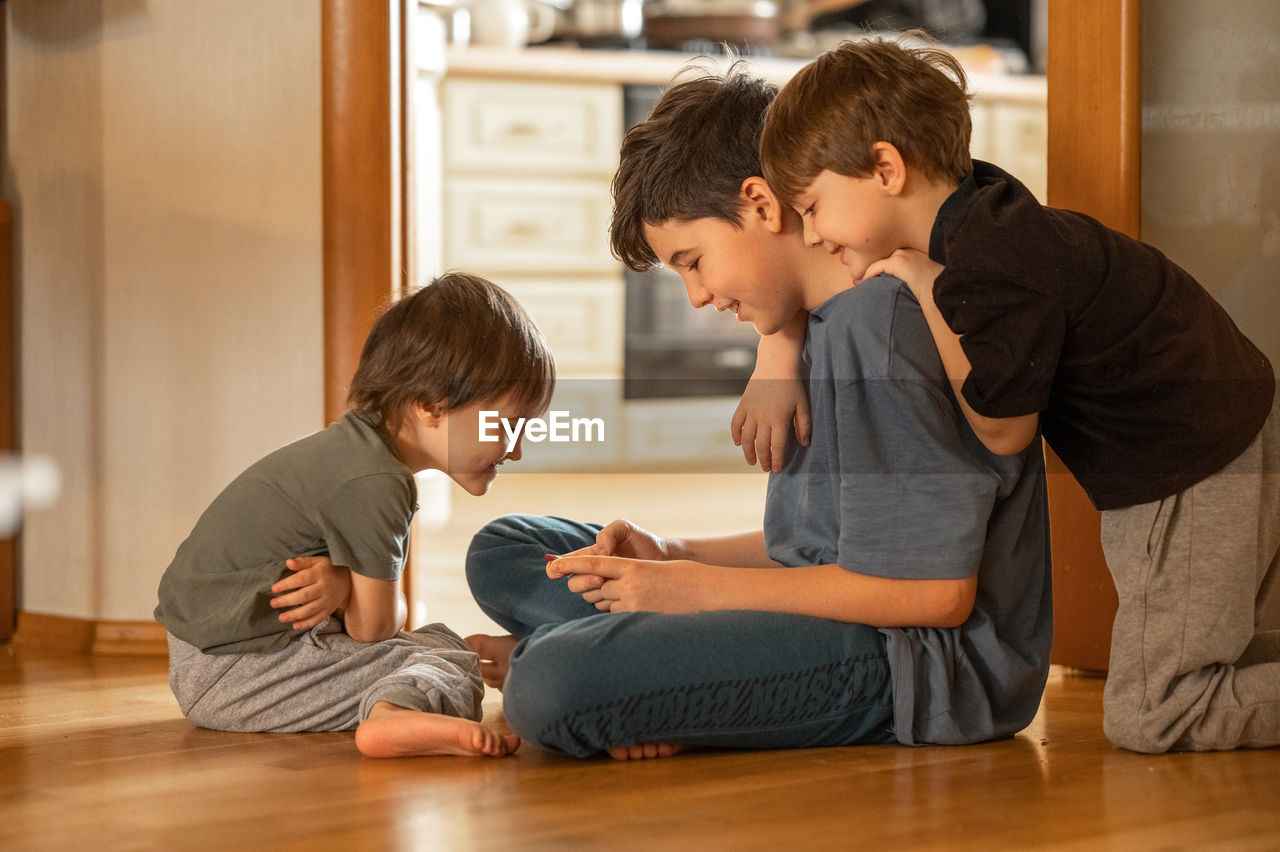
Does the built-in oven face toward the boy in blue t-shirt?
yes

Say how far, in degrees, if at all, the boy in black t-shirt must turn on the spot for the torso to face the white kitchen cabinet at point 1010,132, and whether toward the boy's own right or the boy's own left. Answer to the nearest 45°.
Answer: approximately 90° to the boy's own right

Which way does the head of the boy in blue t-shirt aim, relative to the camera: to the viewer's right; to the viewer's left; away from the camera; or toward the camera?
to the viewer's left

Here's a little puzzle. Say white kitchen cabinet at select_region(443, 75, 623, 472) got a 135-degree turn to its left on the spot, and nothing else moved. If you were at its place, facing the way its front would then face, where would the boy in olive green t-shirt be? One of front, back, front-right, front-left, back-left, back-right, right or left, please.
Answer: back-right

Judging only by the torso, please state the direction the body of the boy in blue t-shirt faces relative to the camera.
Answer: to the viewer's left

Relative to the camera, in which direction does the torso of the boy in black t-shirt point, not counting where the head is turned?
to the viewer's left

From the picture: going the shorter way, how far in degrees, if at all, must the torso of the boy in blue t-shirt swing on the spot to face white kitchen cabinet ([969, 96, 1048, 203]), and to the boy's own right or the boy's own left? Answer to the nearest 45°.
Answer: approximately 90° to the boy's own right

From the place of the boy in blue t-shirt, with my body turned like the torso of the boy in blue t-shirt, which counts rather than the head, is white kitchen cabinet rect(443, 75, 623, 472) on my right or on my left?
on my right

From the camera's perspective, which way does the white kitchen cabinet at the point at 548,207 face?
toward the camera

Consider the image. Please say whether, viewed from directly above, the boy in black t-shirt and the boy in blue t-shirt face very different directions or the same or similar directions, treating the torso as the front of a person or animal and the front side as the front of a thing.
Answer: same or similar directions

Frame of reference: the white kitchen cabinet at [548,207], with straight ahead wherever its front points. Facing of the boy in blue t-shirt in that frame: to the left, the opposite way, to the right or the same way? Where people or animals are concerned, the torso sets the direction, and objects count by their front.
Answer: to the right

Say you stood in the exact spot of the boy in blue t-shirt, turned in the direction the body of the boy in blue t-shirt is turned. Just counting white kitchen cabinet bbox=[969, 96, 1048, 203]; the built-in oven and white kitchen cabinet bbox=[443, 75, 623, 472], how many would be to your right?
3

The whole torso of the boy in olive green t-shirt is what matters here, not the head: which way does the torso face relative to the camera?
to the viewer's right

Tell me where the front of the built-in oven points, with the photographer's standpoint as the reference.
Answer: facing the viewer

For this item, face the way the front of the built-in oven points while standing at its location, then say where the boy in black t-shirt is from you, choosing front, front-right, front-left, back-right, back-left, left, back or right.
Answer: front

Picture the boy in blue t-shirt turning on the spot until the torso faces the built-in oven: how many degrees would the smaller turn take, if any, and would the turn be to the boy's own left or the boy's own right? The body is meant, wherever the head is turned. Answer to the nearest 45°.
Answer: approximately 90° to the boy's own right
